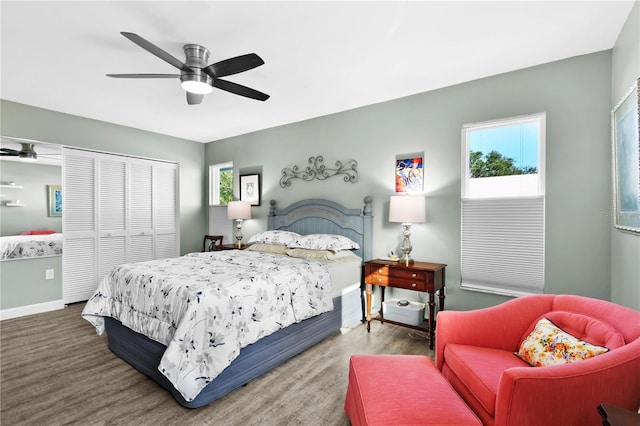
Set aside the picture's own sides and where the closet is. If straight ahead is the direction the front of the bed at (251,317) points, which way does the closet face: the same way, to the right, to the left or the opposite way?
to the left

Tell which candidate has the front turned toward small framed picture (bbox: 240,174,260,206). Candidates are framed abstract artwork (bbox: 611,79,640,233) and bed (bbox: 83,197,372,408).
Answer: the framed abstract artwork

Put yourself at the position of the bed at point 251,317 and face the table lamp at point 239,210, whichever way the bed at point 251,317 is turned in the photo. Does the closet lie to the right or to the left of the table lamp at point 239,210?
left

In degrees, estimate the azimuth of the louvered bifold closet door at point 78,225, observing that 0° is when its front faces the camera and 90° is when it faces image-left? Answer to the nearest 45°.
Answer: approximately 315°

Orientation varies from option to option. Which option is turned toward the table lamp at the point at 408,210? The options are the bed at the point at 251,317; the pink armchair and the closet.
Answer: the closet

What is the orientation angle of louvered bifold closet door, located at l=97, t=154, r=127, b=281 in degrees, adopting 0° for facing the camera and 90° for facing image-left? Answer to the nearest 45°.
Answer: approximately 315°

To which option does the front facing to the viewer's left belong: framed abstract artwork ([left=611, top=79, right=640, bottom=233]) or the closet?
the framed abstract artwork

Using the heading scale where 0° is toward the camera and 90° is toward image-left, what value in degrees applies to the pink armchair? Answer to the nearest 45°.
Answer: approximately 45°

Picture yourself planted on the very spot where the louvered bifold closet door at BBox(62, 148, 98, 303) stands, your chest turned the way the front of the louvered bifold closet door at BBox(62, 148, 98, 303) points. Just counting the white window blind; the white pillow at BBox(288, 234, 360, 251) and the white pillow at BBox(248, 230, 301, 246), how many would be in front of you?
3

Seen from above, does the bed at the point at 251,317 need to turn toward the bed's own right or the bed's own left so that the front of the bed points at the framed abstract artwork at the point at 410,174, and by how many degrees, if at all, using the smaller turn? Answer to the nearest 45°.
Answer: approximately 135° to the bed's own left
